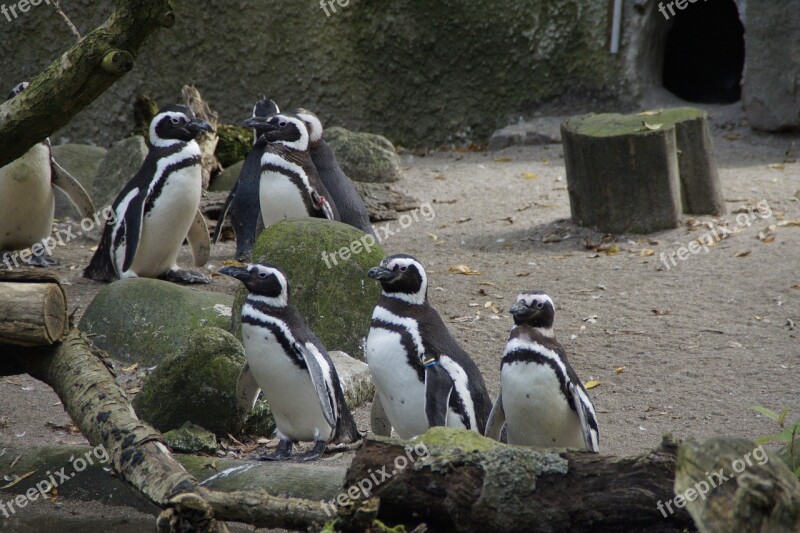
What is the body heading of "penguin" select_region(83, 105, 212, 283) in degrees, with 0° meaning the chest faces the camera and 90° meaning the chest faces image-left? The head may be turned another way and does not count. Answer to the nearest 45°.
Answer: approximately 315°

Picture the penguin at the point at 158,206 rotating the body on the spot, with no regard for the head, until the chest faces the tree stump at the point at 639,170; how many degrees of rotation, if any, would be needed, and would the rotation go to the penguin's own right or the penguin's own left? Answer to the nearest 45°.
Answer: approximately 45° to the penguin's own left

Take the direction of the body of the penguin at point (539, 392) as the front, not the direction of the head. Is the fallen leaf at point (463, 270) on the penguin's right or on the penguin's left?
on the penguin's right

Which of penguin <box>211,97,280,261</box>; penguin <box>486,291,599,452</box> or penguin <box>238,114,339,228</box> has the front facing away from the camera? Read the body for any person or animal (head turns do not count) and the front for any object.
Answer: penguin <box>211,97,280,261</box>

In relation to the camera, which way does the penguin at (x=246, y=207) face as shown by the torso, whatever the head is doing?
away from the camera

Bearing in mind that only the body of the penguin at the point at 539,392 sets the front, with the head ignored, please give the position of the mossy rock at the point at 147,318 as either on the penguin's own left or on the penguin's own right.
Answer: on the penguin's own right

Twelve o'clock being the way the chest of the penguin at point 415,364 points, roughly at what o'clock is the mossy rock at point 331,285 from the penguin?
The mossy rock is roughly at 4 o'clock from the penguin.

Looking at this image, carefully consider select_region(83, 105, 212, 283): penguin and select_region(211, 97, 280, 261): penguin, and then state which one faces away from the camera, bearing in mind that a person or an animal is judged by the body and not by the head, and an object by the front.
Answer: select_region(211, 97, 280, 261): penguin

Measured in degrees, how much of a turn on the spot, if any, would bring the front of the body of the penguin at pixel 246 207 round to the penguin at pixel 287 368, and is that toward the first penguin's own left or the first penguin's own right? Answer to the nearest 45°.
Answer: approximately 180°

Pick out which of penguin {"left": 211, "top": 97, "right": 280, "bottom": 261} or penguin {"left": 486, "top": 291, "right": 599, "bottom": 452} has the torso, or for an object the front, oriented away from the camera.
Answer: penguin {"left": 211, "top": 97, "right": 280, "bottom": 261}

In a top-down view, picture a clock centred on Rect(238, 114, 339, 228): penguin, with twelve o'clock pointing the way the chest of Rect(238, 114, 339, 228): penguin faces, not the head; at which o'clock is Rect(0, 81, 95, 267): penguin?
Rect(0, 81, 95, 267): penguin is roughly at 2 o'clock from Rect(238, 114, 339, 228): penguin.

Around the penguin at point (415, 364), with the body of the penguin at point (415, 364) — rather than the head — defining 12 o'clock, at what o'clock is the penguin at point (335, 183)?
the penguin at point (335, 183) is roughly at 4 o'clock from the penguin at point (415, 364).
